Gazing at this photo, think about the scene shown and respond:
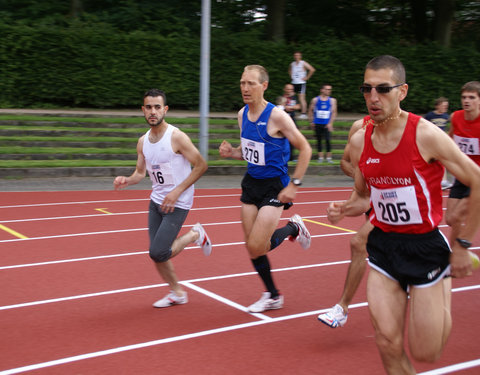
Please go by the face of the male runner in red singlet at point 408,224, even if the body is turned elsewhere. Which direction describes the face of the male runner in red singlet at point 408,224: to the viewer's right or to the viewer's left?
to the viewer's left

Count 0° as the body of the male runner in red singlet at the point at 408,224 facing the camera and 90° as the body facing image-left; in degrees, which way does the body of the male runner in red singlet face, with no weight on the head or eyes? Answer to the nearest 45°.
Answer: approximately 45°

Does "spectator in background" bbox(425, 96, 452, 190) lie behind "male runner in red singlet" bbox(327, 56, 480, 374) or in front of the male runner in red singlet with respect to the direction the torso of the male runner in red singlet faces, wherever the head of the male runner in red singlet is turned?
behind

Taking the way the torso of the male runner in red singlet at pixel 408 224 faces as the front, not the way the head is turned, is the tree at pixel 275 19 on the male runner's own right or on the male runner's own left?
on the male runner's own right

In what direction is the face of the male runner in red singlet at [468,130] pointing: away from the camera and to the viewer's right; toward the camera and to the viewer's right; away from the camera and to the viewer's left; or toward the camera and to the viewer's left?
toward the camera and to the viewer's left

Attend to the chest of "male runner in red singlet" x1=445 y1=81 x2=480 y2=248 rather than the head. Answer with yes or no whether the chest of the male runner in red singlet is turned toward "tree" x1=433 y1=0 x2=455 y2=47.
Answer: no

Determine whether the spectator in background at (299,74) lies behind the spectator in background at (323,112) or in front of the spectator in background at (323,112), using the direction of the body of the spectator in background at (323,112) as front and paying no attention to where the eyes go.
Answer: behind

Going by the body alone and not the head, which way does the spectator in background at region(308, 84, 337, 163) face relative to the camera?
toward the camera

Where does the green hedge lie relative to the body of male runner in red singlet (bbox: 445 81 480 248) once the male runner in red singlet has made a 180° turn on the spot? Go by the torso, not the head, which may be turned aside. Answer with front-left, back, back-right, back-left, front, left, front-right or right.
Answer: left

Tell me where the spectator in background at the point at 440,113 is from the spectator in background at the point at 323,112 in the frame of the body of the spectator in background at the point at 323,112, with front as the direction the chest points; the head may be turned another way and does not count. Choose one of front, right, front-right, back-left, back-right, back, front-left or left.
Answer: front-left

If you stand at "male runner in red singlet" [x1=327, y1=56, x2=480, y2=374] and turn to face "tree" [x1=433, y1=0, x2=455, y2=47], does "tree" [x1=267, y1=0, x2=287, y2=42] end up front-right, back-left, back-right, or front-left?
front-left

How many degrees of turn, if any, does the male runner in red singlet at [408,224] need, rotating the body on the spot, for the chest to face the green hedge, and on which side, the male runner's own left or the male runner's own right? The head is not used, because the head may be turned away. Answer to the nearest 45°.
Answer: approximately 90° to the male runner's own right

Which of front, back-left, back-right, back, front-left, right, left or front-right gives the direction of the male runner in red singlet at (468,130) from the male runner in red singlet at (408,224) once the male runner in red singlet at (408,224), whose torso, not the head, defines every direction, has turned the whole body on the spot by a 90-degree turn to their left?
back-left

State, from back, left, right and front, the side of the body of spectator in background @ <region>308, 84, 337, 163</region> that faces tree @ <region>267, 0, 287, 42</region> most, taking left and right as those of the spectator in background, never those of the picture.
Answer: back

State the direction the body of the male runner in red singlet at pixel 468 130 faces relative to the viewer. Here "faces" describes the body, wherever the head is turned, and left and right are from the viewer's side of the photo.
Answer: facing the viewer and to the left of the viewer

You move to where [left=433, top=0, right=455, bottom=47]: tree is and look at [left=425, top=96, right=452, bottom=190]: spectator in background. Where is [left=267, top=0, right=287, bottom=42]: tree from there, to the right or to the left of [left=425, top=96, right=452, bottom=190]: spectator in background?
right

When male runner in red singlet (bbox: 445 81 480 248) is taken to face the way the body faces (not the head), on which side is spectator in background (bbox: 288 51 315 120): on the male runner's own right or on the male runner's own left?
on the male runner's own right

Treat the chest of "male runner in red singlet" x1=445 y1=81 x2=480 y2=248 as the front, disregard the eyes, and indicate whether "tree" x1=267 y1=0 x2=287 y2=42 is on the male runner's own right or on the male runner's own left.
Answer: on the male runner's own right
